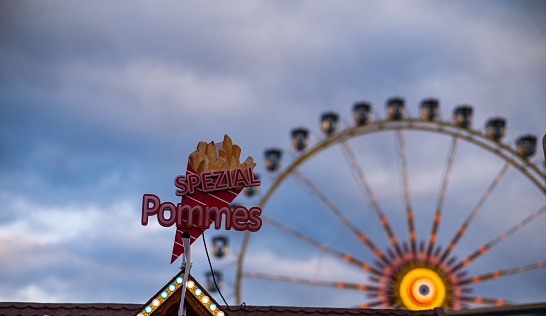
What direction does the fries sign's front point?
toward the camera
